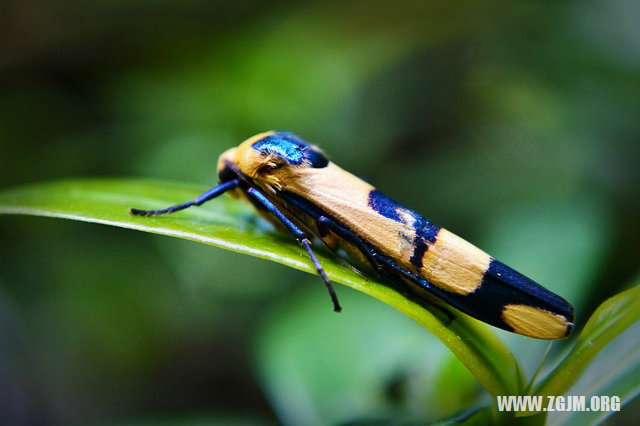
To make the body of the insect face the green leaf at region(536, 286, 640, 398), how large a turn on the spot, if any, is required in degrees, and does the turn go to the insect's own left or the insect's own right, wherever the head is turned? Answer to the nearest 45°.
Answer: approximately 135° to the insect's own left

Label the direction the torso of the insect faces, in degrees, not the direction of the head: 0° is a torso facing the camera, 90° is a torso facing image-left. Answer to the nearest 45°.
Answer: approximately 90°
